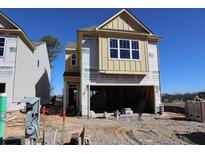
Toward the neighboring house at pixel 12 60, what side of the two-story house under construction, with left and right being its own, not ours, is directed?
right

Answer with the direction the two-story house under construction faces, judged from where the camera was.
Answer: facing the viewer
